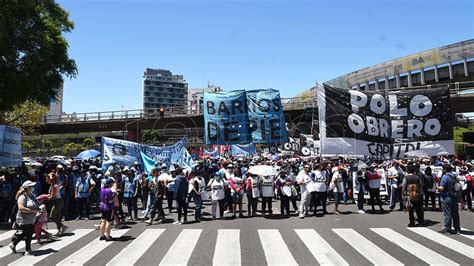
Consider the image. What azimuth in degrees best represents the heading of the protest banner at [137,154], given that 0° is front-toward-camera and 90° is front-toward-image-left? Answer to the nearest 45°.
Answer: approximately 0°

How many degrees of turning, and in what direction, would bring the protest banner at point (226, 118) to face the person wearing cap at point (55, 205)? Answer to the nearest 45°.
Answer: approximately 45° to its right

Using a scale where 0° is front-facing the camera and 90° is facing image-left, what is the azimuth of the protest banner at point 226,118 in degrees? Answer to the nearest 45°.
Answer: approximately 0°

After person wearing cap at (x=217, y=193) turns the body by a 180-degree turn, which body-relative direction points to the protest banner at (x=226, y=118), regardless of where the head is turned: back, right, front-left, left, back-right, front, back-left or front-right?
front

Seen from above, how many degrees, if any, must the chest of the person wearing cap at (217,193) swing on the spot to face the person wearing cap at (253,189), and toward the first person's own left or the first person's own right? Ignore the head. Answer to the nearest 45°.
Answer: approximately 90° to the first person's own left

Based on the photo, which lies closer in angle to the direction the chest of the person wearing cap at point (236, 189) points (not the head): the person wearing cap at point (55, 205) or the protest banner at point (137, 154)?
the person wearing cap

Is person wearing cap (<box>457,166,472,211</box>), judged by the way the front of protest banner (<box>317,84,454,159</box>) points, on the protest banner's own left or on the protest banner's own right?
on the protest banner's own left

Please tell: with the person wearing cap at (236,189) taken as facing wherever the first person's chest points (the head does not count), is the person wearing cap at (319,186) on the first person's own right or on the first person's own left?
on the first person's own left

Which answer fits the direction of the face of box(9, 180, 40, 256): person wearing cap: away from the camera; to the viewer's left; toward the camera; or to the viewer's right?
to the viewer's right

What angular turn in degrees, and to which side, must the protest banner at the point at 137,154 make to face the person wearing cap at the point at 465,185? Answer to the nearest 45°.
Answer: approximately 45° to its left

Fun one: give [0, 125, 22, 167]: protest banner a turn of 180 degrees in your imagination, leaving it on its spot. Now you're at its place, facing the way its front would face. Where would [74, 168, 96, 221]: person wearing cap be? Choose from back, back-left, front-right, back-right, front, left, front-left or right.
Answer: back-right
